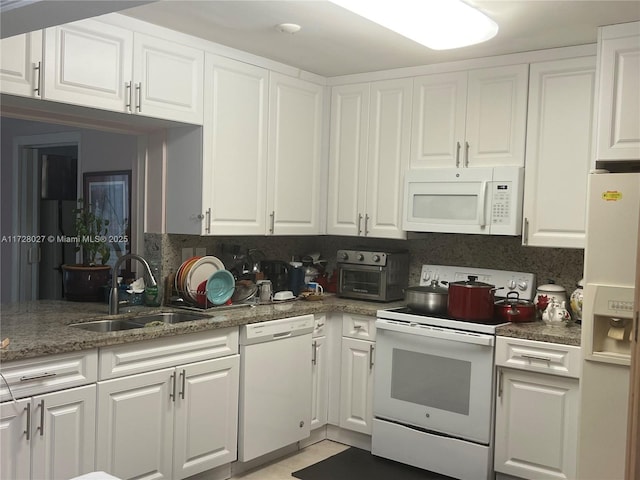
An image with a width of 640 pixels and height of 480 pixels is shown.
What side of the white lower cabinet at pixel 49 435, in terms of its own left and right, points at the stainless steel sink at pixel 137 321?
left

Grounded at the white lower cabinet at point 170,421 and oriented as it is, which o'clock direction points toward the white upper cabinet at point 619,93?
The white upper cabinet is roughly at 11 o'clock from the white lower cabinet.

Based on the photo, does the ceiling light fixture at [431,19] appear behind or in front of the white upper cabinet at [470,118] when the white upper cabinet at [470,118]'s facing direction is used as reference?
in front

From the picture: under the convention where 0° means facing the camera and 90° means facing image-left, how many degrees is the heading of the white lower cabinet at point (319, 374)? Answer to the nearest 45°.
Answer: approximately 315°

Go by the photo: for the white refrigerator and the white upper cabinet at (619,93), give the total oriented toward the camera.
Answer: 2

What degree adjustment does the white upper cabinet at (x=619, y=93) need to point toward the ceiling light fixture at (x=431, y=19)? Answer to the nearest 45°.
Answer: approximately 45° to its right

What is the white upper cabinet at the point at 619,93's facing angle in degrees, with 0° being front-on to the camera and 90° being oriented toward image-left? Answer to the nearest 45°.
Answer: approximately 0°

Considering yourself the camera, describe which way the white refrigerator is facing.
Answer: facing the viewer

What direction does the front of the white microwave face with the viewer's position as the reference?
facing the viewer and to the left of the viewer

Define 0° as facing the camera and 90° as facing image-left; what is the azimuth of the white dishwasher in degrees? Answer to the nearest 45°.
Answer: approximately 315°

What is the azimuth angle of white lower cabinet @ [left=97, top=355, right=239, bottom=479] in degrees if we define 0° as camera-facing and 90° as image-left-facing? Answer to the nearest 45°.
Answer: approximately 315°

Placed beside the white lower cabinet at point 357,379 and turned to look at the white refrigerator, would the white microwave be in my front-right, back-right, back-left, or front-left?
front-left
